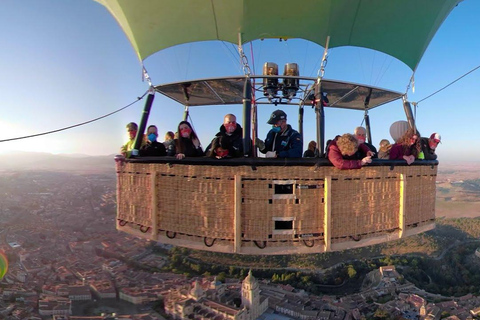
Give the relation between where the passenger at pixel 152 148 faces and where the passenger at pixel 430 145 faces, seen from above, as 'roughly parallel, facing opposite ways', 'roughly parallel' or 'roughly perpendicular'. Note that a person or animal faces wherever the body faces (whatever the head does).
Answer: roughly parallel

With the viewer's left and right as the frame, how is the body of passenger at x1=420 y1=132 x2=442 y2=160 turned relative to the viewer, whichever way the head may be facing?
facing the viewer and to the right of the viewer

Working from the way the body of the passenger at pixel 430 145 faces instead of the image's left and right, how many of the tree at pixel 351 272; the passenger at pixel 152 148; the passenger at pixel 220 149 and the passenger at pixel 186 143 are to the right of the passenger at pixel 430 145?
3

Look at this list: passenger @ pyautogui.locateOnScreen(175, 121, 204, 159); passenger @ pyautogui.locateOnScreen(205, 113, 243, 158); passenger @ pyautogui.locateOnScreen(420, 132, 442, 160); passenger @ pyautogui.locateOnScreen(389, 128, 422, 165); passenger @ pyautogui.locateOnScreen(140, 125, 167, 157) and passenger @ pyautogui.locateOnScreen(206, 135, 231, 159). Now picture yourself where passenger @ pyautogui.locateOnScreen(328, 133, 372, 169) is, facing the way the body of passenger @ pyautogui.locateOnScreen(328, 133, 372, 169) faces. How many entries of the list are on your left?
2

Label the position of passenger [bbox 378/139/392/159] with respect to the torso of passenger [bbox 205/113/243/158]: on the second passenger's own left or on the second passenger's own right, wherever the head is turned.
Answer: on the second passenger's own left

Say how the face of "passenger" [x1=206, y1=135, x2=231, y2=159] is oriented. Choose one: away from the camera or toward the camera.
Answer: toward the camera

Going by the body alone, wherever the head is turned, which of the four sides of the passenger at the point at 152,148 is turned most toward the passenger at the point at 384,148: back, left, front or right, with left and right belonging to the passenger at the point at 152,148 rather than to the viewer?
left

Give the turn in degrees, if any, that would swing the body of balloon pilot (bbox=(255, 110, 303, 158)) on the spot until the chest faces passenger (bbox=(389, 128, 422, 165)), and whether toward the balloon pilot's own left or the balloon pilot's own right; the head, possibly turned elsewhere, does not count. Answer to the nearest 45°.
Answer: approximately 135° to the balloon pilot's own left

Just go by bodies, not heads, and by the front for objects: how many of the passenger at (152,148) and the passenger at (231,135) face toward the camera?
2

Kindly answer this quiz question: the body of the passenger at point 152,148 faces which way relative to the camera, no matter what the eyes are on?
toward the camera

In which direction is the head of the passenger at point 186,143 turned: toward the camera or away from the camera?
toward the camera

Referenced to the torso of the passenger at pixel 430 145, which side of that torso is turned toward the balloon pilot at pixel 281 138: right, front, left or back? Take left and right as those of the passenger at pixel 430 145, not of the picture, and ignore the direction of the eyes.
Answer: right

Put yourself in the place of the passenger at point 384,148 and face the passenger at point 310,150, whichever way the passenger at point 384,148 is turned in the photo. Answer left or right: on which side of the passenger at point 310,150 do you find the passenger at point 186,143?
left
